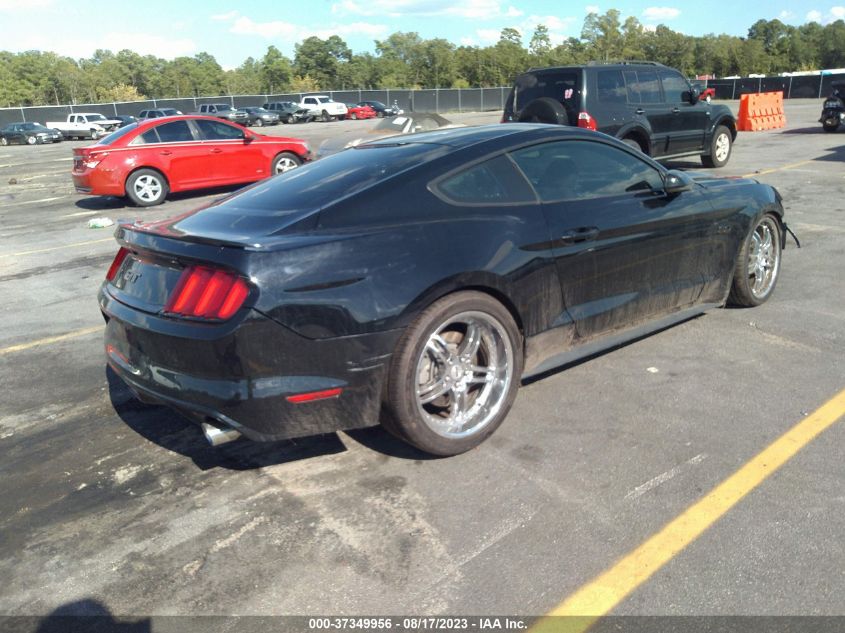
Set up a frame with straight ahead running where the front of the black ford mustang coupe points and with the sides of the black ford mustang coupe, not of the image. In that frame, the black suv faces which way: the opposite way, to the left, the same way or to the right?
the same way

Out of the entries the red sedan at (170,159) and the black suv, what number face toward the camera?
0

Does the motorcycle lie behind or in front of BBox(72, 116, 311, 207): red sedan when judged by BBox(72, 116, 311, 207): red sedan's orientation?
in front

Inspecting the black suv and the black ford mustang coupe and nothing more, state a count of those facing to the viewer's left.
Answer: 0

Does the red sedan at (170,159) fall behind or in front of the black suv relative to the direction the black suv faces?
behind

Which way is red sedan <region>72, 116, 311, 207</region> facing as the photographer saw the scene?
facing away from the viewer and to the right of the viewer

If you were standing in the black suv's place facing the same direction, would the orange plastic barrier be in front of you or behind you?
in front

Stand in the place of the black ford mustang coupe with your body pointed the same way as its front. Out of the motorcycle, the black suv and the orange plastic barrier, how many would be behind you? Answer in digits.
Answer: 0

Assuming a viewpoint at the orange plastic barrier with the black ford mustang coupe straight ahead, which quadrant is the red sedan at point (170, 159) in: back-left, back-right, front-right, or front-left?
front-right

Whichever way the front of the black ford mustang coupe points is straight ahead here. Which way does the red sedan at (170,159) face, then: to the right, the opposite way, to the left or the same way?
the same way

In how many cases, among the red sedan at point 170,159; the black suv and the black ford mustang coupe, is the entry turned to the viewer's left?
0

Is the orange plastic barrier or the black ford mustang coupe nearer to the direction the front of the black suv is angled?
the orange plastic barrier

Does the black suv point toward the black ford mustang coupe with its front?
no

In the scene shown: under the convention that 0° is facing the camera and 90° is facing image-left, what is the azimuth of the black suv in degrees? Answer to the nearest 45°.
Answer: approximately 225°

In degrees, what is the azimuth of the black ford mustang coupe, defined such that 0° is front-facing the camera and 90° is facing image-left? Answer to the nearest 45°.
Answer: approximately 225°

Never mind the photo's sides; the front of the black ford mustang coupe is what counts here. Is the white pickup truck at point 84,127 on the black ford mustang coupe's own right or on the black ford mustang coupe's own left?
on the black ford mustang coupe's own left
